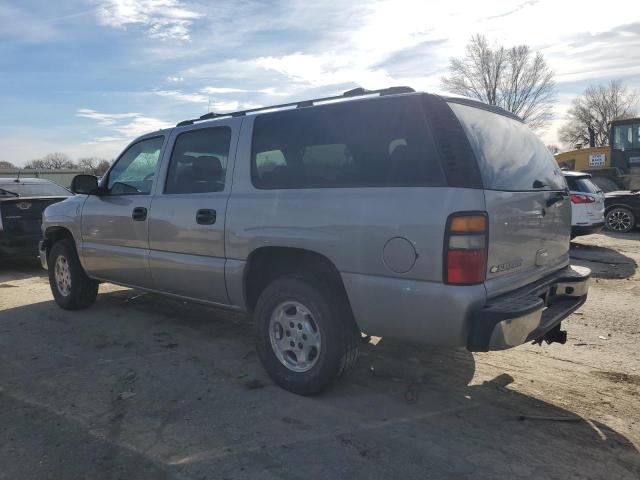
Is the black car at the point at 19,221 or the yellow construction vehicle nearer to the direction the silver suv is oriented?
the black car

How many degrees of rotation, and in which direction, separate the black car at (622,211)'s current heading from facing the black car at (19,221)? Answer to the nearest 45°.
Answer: approximately 45° to its left

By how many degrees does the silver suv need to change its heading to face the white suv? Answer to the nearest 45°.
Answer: approximately 90° to its right

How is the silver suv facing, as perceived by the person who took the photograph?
facing away from the viewer and to the left of the viewer

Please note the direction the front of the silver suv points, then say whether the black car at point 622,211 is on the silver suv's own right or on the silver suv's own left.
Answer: on the silver suv's own right

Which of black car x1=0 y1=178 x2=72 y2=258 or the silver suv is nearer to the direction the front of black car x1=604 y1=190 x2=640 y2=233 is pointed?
the black car

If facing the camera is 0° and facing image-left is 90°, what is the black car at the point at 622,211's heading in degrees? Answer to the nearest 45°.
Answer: approximately 90°
